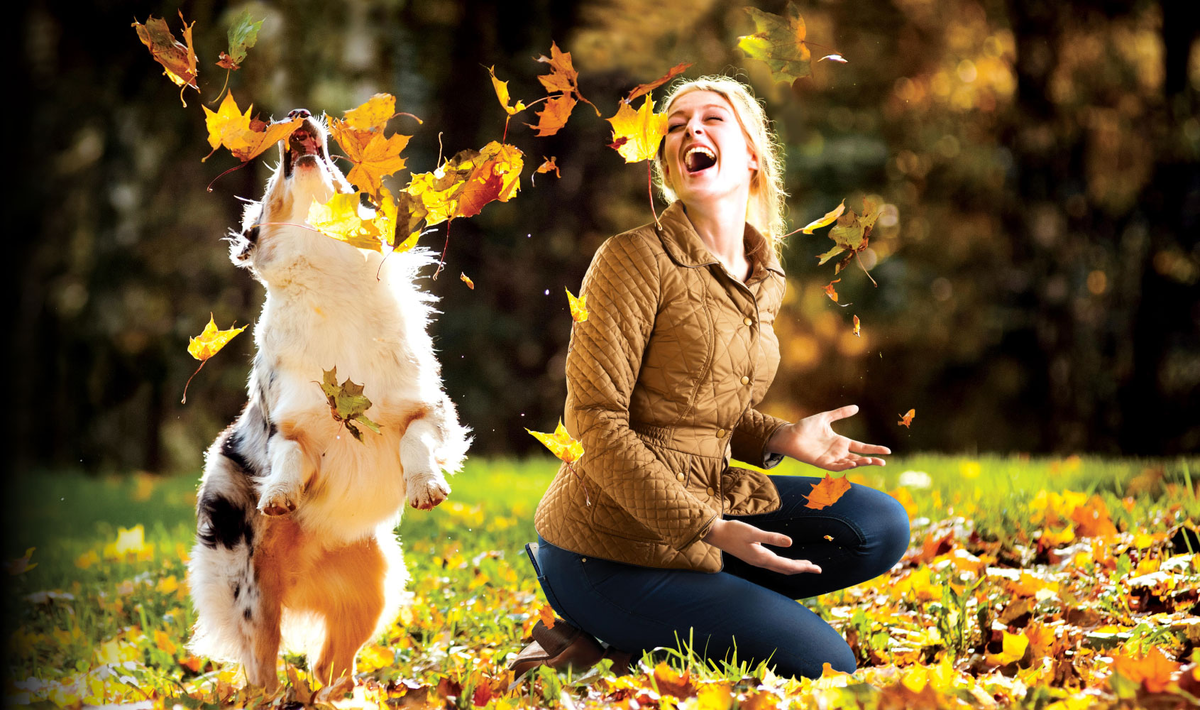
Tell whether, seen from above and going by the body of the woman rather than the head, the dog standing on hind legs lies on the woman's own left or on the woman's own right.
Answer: on the woman's own right

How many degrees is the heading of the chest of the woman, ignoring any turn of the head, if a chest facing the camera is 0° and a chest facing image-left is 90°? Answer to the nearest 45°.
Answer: approximately 315°

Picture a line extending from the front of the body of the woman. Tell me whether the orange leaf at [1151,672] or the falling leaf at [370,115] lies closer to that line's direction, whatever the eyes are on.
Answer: the orange leaf

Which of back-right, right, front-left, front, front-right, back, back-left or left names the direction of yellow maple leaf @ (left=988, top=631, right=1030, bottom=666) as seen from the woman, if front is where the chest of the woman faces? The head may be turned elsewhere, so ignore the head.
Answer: front-left

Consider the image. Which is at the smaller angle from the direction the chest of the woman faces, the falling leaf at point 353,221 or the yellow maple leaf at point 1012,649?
the yellow maple leaf

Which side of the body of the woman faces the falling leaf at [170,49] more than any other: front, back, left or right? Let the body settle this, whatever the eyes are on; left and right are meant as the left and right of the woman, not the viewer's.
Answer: right

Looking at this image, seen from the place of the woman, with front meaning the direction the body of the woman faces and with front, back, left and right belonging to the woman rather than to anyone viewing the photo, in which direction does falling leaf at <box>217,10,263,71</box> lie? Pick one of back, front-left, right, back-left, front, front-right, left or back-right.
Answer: right

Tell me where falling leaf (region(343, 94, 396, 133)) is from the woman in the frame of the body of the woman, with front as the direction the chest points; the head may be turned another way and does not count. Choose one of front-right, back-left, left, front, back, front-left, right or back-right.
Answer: right
